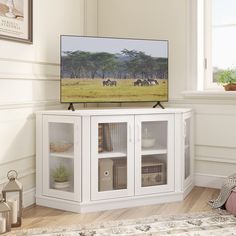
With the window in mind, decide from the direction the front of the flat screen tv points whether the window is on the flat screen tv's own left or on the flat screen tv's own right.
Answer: on the flat screen tv's own left

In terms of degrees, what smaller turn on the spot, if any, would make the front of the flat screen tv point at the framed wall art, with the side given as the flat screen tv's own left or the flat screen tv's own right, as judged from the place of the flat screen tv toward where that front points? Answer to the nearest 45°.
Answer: approximately 90° to the flat screen tv's own right

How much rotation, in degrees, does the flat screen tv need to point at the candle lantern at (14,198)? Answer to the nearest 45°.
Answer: approximately 90° to its right

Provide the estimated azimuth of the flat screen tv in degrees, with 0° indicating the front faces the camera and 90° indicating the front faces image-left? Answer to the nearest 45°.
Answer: approximately 315°

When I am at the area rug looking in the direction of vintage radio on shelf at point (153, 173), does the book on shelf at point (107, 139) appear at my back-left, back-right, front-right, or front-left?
front-left
